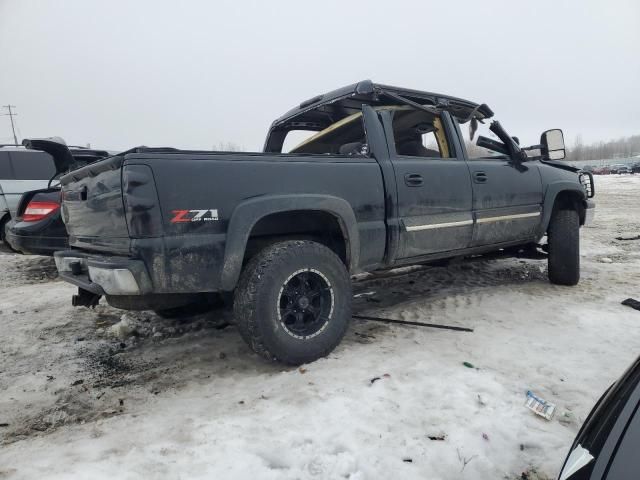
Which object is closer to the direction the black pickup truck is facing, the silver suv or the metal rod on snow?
the metal rod on snow

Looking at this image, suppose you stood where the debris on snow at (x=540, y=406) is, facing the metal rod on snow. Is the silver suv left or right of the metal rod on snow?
left

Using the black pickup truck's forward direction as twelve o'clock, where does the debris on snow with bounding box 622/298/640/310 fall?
The debris on snow is roughly at 1 o'clock from the black pickup truck.

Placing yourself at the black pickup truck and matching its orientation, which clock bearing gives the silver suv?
The silver suv is roughly at 9 o'clock from the black pickup truck.

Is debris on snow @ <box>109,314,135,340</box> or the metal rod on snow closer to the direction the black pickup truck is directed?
the metal rod on snow

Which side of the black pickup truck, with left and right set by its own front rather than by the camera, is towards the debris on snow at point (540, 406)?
right

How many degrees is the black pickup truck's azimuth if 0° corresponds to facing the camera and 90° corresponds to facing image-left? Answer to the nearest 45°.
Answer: approximately 225°
